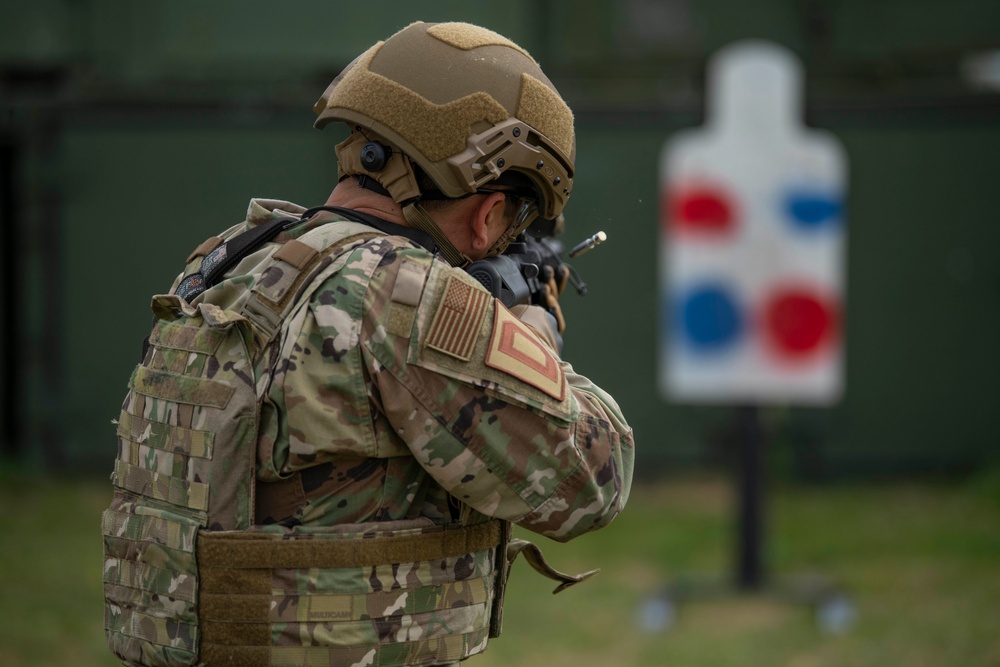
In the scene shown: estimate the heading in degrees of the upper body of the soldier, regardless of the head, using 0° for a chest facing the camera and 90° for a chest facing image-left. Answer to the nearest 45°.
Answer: approximately 225°

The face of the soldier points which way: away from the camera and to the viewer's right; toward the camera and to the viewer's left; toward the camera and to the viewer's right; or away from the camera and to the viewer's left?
away from the camera and to the viewer's right
